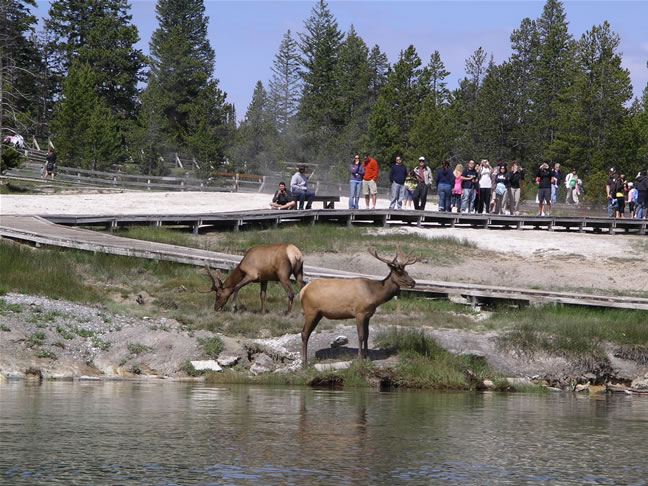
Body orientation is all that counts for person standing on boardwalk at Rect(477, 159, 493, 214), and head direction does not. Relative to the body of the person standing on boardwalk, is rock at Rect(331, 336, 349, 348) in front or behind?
in front

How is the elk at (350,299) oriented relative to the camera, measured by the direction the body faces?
to the viewer's right

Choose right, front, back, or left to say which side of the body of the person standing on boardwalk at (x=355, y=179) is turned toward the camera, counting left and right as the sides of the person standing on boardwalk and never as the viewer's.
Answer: front

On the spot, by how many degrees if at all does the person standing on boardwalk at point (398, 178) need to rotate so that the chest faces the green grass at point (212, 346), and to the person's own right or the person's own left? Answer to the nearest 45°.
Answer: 0° — they already face it

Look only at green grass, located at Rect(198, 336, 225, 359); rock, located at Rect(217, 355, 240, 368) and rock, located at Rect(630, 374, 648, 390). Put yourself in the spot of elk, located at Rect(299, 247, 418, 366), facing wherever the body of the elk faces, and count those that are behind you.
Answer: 2

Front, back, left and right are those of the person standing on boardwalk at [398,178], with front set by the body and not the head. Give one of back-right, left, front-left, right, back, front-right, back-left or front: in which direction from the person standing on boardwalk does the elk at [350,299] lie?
front

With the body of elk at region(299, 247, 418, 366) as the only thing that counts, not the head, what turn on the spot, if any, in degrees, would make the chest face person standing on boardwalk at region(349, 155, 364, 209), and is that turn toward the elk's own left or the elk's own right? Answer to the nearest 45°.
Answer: approximately 90° to the elk's own left

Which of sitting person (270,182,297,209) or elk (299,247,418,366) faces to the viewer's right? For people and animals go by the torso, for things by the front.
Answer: the elk

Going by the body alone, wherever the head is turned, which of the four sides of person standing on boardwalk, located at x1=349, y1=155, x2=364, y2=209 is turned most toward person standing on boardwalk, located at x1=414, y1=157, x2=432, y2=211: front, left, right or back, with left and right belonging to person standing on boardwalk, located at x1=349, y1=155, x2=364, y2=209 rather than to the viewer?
left

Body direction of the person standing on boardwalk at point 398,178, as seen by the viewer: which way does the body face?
toward the camera

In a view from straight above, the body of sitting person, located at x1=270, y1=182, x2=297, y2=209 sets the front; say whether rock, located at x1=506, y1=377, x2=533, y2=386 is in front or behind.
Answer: in front

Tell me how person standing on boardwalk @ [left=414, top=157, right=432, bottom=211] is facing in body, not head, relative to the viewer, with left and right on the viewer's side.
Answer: facing the viewer

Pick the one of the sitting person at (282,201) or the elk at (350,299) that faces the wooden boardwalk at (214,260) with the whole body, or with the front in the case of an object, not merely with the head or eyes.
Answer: the sitting person
